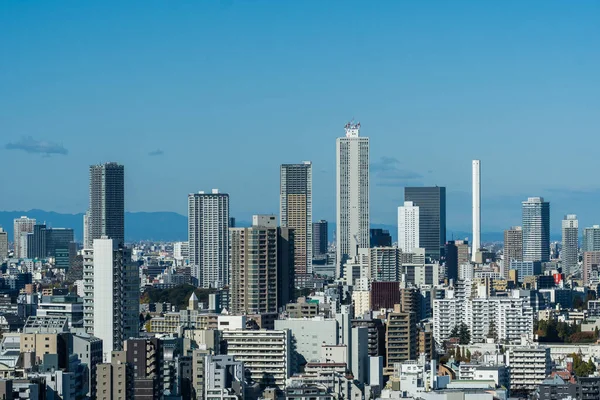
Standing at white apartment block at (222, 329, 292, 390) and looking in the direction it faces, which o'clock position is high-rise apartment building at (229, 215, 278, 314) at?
The high-rise apartment building is roughly at 6 o'clock from the white apartment block.

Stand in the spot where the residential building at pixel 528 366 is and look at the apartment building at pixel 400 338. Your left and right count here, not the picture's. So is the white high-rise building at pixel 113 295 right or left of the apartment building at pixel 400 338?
left

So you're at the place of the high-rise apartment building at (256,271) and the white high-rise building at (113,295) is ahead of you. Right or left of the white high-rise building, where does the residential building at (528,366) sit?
left

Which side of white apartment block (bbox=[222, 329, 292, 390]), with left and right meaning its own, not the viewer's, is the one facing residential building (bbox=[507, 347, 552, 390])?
left

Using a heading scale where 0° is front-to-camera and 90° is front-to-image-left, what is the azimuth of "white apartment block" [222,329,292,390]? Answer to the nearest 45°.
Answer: approximately 0°

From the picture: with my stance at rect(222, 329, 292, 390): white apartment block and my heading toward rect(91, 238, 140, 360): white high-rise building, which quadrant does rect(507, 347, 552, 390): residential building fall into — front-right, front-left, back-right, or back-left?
back-right

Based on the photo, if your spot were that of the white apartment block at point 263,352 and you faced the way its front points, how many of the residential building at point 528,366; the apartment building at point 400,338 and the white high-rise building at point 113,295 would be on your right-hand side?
1

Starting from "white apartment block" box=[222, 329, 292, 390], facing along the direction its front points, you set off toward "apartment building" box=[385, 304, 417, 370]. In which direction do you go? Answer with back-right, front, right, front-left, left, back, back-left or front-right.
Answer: back-left

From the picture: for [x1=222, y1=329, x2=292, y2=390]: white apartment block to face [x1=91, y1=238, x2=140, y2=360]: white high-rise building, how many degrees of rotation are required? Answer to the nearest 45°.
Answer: approximately 90° to its right
